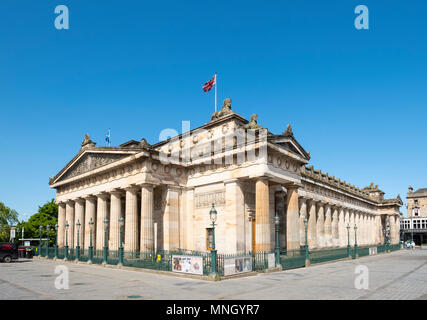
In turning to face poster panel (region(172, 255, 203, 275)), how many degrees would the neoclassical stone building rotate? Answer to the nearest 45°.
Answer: approximately 45° to its left

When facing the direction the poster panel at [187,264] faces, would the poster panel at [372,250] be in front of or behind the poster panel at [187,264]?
behind

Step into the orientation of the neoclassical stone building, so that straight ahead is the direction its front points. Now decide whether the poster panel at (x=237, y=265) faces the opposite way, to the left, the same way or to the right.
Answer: to the left

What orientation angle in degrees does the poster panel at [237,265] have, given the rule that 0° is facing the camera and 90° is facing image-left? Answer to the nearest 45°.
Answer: approximately 315°

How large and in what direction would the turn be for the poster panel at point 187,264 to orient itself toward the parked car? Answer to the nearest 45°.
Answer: approximately 90° to its right

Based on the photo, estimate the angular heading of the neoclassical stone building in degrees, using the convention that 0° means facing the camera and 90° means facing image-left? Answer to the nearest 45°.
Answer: approximately 45°

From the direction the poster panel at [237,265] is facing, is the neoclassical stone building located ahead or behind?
behind

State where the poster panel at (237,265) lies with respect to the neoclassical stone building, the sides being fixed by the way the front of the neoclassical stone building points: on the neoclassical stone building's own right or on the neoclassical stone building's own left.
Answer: on the neoclassical stone building's own left
